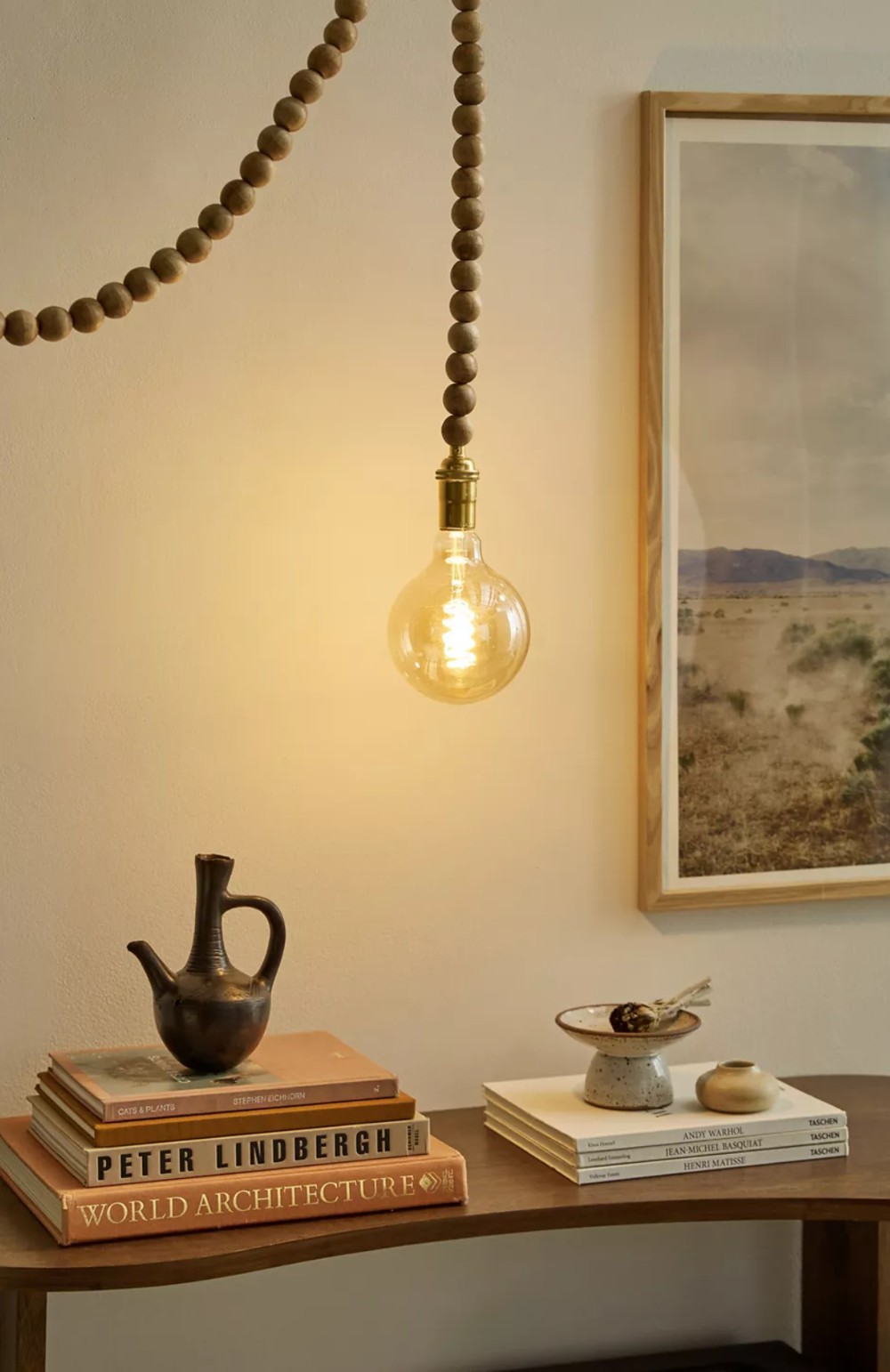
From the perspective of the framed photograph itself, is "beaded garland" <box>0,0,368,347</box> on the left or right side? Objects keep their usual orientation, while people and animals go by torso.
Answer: on its right

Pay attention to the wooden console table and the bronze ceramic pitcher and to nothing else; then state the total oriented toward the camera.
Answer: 1

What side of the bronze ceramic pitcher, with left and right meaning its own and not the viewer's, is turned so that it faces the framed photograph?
back

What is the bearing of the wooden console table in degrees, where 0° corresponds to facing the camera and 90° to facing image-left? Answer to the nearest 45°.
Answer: approximately 0°

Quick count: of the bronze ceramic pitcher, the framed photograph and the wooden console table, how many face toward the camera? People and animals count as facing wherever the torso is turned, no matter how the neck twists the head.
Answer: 2

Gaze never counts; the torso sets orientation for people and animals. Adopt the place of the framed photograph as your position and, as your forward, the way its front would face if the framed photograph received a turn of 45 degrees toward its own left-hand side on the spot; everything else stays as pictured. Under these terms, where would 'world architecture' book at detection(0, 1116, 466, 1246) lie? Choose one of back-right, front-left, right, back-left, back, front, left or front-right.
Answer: right

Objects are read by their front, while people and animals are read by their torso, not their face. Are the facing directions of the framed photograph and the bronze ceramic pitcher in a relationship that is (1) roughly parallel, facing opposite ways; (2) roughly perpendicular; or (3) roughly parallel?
roughly perpendicular

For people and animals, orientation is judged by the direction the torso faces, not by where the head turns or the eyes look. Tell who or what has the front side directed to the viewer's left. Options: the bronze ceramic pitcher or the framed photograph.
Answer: the bronze ceramic pitcher

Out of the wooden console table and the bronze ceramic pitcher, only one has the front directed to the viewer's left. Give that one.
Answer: the bronze ceramic pitcher

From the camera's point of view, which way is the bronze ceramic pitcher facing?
to the viewer's left

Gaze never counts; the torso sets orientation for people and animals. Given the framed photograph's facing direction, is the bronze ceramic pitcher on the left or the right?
on its right
